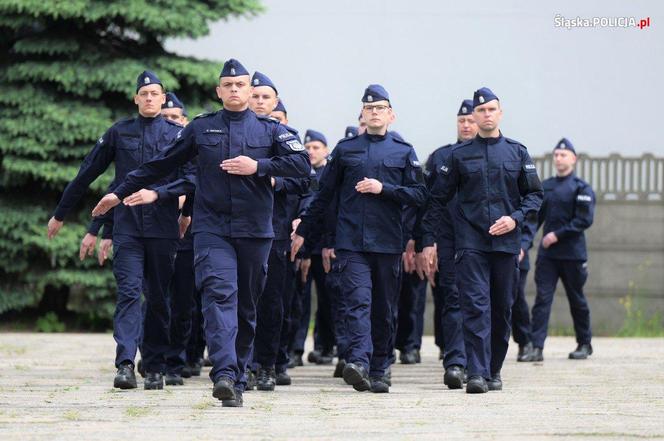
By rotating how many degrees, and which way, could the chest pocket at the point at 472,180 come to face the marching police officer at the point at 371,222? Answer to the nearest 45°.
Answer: approximately 90° to its right

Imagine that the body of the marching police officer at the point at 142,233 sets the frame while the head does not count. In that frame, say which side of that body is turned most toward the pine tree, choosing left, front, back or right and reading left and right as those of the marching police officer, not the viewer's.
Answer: back

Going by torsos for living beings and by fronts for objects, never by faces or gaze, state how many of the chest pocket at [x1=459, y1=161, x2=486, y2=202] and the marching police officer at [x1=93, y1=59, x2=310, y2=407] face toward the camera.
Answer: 2
